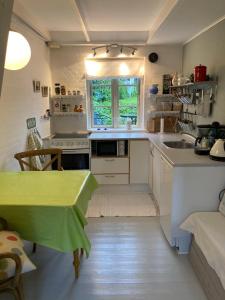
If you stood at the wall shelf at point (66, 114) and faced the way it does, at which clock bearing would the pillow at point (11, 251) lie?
The pillow is roughly at 12 o'clock from the wall shelf.

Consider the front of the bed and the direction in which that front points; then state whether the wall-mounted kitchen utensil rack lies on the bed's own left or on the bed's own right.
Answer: on the bed's own right

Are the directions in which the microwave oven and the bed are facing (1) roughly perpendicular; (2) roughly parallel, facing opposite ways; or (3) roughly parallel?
roughly perpendicular

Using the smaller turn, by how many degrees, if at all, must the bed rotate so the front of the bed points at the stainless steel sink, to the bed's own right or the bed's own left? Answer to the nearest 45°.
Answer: approximately 90° to the bed's own right

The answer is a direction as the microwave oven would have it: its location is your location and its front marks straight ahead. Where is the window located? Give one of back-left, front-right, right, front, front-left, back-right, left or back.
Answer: back

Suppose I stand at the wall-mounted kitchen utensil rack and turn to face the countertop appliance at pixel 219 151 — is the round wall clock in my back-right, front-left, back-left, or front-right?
back-right

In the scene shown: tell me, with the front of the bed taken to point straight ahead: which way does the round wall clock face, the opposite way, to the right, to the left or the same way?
to the left
